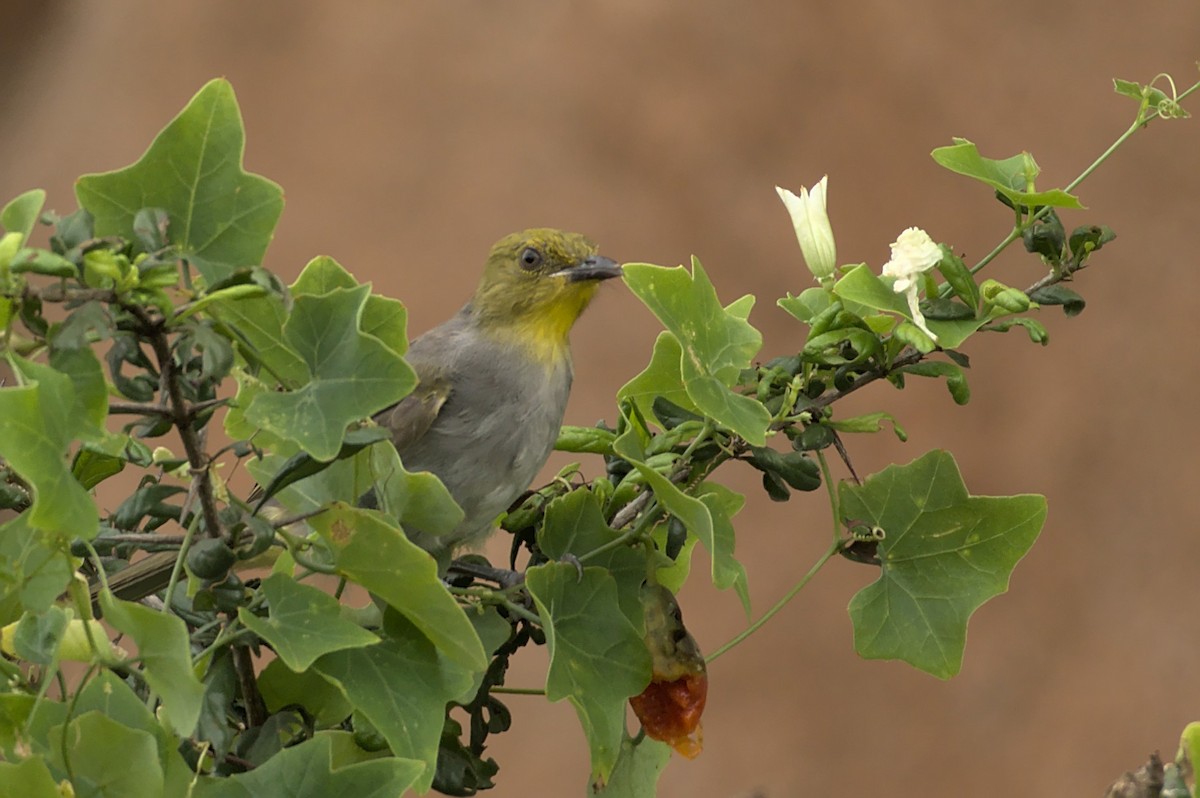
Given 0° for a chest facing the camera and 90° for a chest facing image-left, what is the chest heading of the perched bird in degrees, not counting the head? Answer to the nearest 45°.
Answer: approximately 315°

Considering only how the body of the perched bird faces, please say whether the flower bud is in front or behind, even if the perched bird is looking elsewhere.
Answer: in front

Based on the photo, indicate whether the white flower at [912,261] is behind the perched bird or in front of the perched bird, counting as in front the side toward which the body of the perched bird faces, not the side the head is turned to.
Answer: in front
